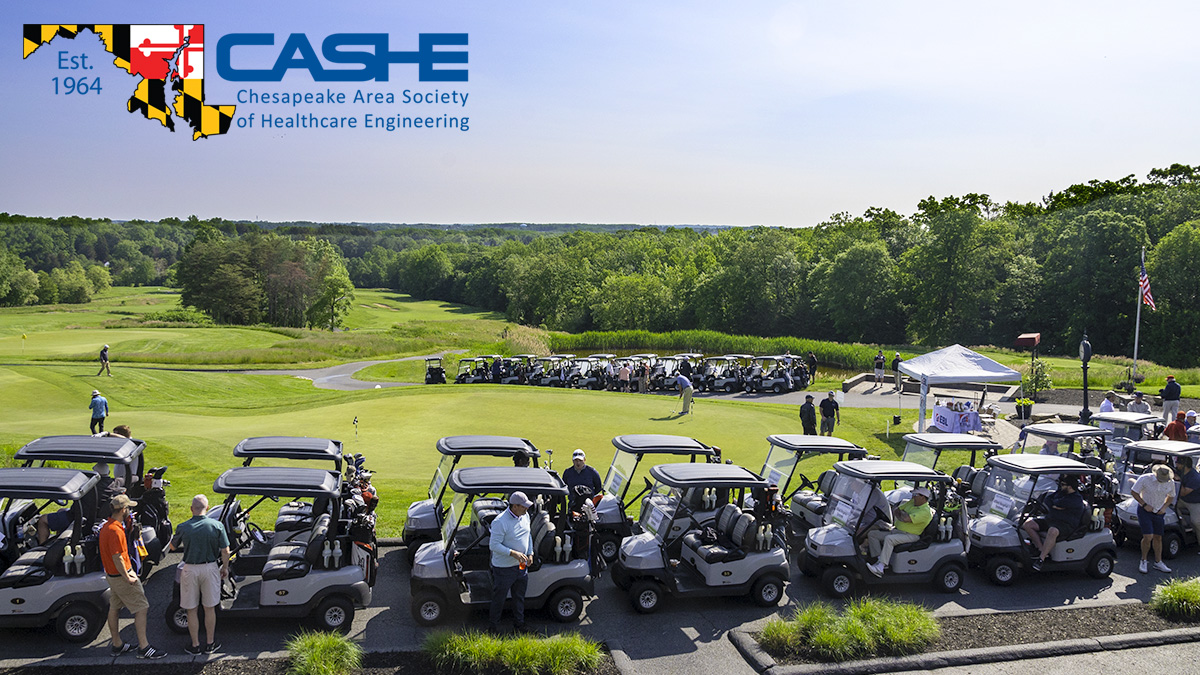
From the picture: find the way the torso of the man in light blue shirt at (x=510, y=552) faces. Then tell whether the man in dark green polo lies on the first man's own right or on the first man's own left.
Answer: on the first man's own right

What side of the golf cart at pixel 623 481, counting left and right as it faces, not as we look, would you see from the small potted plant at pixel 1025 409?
back

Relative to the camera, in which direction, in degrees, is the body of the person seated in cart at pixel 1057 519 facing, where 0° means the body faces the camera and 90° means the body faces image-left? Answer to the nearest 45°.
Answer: approximately 45°

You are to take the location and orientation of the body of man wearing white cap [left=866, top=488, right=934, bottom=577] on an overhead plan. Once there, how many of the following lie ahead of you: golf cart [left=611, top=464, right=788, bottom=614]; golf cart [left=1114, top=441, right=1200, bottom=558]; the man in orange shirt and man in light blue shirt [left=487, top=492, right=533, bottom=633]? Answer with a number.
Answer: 3

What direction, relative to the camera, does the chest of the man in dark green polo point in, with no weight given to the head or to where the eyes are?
away from the camera

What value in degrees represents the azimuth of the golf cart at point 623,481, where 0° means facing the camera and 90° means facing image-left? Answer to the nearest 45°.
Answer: approximately 45°
